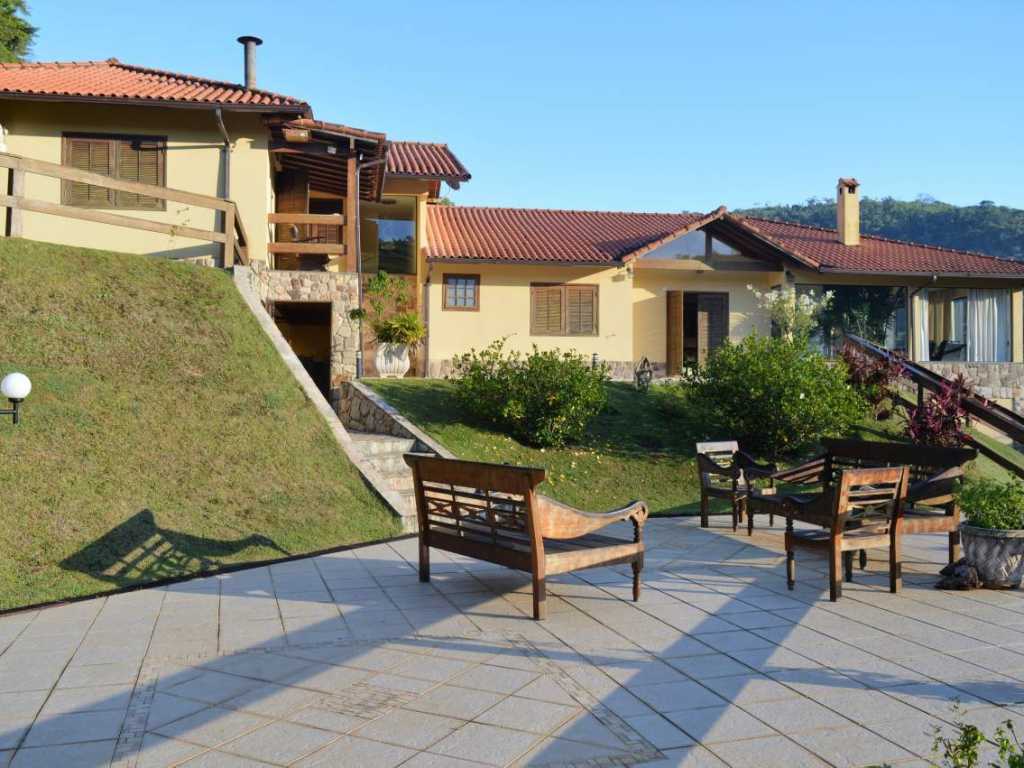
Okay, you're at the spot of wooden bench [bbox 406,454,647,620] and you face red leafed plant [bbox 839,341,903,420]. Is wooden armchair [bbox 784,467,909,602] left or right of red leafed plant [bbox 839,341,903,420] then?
right

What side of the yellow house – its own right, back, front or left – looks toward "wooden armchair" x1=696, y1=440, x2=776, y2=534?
front

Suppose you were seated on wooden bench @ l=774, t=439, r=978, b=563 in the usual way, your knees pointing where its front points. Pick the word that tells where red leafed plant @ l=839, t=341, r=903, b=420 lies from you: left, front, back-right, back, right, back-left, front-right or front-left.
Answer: back-right

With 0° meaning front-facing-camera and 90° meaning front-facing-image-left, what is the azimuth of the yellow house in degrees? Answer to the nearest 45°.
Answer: approximately 0°
